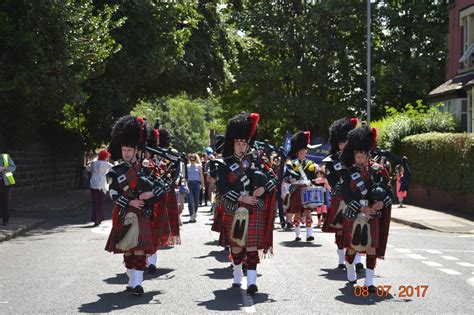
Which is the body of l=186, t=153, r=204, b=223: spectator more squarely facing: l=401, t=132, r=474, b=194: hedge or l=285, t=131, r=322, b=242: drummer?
the drummer

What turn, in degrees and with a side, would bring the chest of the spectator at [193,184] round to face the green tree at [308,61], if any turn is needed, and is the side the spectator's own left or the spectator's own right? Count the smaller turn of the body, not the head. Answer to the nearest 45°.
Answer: approximately 180°

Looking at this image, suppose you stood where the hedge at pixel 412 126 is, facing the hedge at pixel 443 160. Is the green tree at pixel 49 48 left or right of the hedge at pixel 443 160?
right

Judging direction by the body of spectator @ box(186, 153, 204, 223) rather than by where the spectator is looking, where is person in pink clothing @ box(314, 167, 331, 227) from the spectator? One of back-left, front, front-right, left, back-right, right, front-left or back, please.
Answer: front-left

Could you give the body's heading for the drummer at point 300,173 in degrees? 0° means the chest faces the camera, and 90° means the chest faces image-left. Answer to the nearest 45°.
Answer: approximately 0°

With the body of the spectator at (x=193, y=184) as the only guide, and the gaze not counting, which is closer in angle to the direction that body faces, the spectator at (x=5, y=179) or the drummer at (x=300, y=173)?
the drummer

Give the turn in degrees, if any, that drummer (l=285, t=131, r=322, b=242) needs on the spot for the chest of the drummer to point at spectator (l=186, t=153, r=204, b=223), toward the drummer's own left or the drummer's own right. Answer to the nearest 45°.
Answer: approximately 135° to the drummer's own right

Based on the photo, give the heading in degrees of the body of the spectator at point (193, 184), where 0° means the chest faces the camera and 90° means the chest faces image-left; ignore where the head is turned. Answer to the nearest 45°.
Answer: approximately 0°

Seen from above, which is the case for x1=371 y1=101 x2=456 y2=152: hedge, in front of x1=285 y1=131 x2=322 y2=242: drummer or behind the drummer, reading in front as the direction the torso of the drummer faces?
behind

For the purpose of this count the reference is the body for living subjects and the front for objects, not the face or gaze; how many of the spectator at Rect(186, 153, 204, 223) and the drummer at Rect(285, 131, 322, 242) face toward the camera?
2
